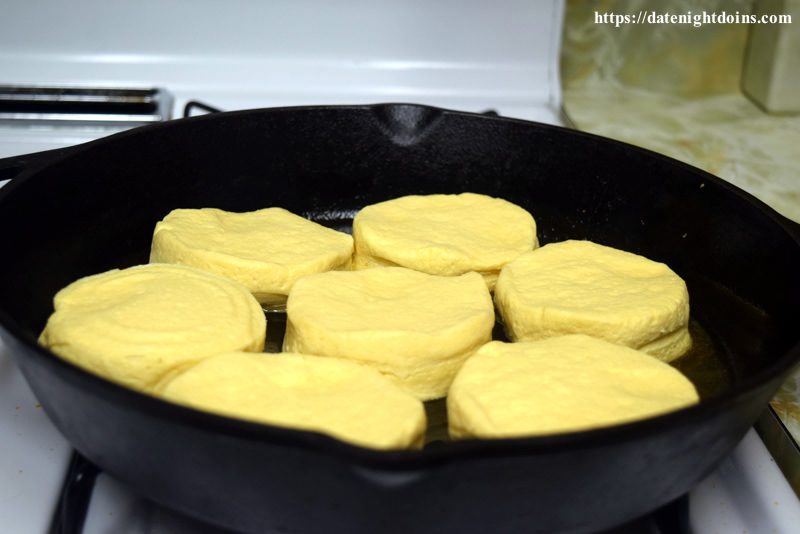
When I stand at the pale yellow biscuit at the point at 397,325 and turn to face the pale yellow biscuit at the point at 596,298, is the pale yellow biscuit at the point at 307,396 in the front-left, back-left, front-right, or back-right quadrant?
back-right

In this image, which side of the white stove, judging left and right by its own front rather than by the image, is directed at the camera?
front

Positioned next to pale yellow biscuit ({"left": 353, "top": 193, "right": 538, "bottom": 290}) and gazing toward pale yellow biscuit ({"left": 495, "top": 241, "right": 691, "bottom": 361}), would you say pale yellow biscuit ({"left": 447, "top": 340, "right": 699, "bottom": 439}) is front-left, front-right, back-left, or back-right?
front-right
